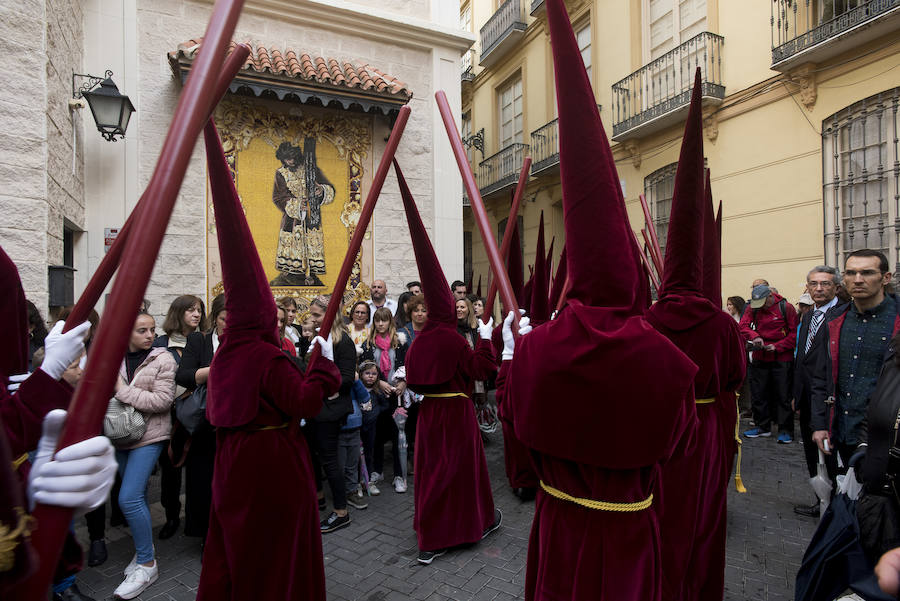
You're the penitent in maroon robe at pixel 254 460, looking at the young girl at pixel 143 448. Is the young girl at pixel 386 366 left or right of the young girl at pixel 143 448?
right

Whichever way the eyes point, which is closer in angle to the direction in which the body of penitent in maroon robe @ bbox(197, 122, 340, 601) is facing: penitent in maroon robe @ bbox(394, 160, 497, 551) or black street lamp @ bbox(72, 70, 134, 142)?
the penitent in maroon robe

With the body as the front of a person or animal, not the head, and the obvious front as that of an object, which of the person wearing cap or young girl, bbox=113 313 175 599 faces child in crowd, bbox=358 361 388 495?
the person wearing cap

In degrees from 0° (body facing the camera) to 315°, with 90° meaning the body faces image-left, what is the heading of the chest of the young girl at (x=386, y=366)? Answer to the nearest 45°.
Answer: approximately 0°

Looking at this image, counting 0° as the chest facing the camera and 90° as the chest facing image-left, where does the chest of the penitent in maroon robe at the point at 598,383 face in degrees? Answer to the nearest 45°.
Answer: approximately 180°

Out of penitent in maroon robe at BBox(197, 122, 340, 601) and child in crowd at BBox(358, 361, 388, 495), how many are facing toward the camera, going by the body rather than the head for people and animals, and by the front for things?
1

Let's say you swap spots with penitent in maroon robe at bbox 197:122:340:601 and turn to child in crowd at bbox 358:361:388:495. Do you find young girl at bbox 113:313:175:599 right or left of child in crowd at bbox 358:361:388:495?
left

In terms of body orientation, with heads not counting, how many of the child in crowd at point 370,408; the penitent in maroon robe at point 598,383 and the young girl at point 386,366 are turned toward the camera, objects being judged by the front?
2

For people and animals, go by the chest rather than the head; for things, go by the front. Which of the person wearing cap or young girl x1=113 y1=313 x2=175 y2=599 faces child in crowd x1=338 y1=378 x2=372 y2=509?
the person wearing cap

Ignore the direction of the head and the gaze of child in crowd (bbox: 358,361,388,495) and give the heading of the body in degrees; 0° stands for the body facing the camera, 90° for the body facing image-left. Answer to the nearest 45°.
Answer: approximately 0°

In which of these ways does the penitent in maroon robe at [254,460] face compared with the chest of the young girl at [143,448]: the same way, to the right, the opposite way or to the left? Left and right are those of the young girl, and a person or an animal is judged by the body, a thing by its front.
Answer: the opposite way

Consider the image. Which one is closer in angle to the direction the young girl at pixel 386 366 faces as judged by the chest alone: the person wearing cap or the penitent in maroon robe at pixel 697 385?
the penitent in maroon robe

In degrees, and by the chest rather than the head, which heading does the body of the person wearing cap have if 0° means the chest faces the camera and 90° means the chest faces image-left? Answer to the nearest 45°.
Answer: approximately 45°

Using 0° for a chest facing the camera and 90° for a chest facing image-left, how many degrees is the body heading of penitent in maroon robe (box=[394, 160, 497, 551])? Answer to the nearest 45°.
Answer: approximately 225°
